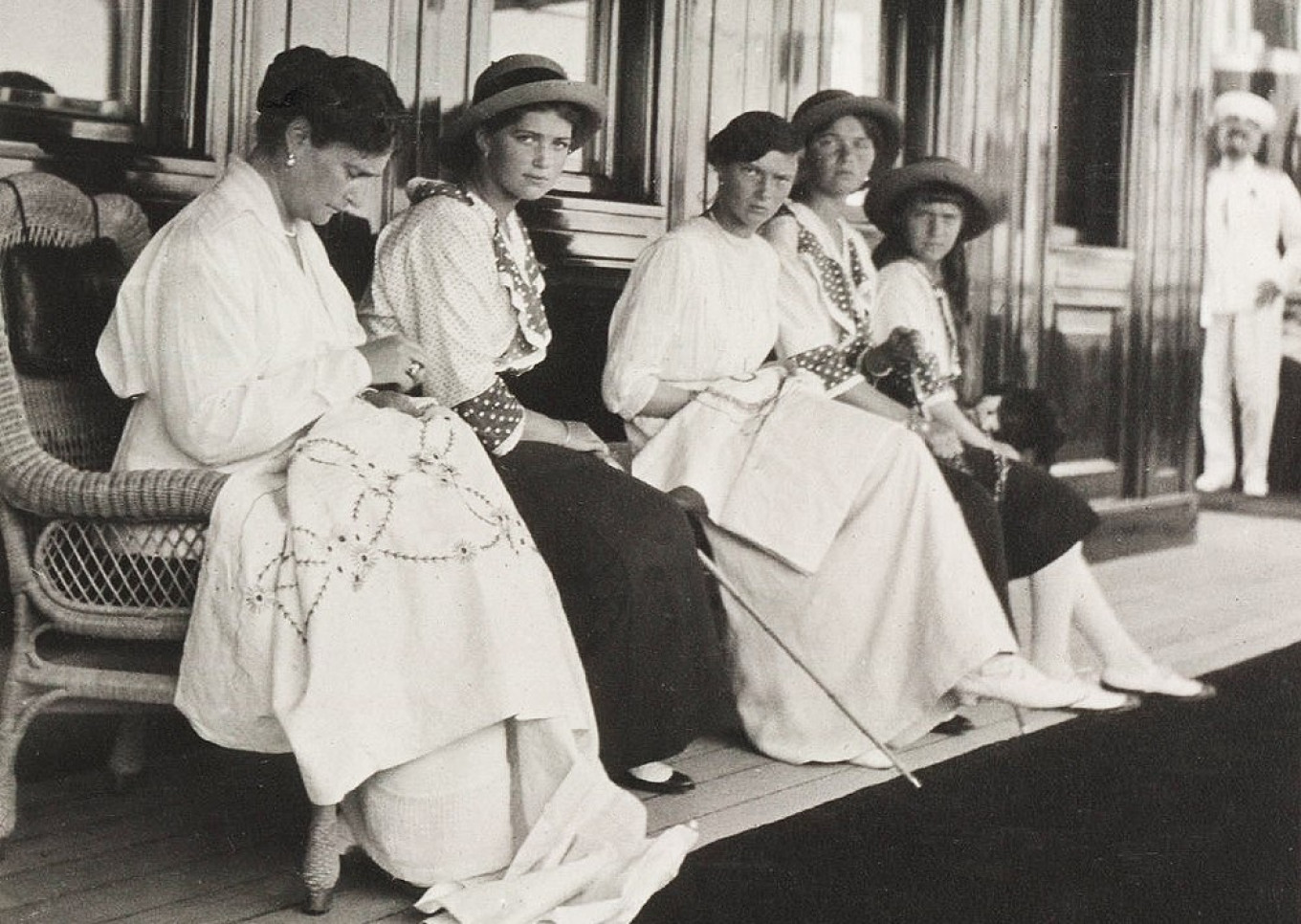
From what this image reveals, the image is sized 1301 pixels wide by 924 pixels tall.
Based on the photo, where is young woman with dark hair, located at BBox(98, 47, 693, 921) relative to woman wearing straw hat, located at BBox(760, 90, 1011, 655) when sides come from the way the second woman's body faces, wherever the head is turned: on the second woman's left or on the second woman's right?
on the second woman's right

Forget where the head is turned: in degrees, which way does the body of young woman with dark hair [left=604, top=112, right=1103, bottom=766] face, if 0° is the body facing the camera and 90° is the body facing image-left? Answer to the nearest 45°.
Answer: approximately 315°

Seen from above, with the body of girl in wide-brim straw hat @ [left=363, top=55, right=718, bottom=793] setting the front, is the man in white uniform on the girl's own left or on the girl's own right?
on the girl's own left

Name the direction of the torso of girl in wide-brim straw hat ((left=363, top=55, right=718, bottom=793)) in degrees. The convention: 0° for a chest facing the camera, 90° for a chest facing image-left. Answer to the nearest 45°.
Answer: approximately 315°

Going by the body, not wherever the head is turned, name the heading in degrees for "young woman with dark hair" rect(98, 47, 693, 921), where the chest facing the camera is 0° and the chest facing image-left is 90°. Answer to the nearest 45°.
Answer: approximately 315°
